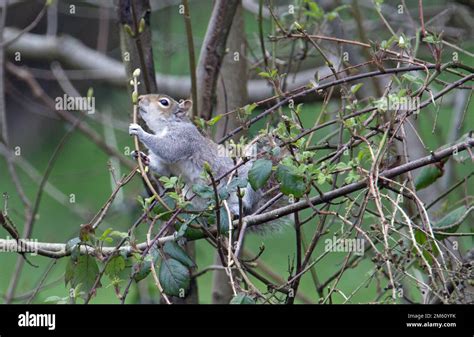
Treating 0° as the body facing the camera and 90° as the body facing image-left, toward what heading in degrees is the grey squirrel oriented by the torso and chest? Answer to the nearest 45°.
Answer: approximately 90°

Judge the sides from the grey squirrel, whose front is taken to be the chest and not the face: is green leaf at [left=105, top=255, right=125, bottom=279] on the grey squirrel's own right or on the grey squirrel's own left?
on the grey squirrel's own left

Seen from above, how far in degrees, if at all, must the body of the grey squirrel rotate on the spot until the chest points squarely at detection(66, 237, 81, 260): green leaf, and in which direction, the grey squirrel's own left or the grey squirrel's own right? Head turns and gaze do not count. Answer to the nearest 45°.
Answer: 0° — it already faces it

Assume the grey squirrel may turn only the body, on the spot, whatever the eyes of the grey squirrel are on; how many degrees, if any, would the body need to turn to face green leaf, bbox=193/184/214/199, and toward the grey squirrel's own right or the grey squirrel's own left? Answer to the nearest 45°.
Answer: approximately 90° to the grey squirrel's own left
